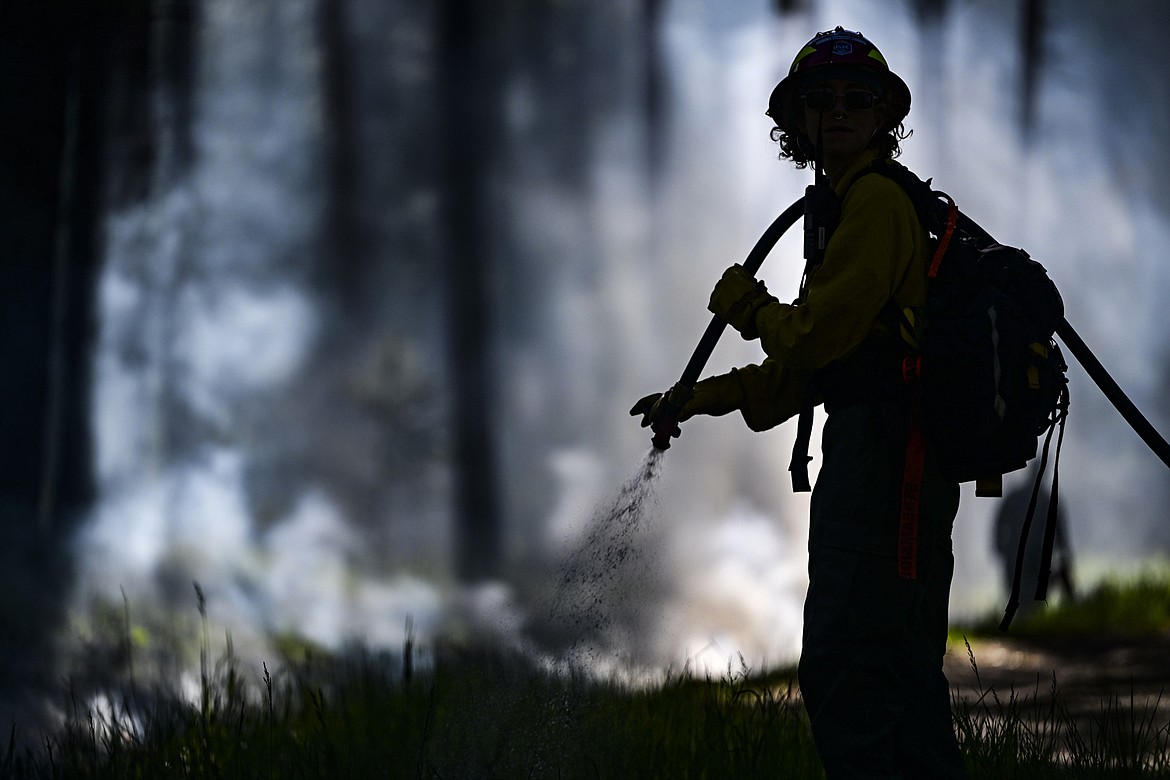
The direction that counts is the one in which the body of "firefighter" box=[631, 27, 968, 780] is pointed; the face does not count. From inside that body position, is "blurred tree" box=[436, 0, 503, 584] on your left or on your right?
on your right

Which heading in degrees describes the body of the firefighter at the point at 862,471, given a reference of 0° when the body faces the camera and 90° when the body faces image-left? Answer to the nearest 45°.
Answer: approximately 90°

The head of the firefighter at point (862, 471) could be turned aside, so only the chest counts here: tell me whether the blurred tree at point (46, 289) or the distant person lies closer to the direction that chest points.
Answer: the blurred tree

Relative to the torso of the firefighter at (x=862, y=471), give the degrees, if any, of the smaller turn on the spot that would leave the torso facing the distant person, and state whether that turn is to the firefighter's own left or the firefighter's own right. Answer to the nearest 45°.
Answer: approximately 90° to the firefighter's own right

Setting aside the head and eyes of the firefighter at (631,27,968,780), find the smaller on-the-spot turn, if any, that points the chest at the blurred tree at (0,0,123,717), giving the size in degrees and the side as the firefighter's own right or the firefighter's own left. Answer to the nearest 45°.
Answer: approximately 45° to the firefighter's own right
